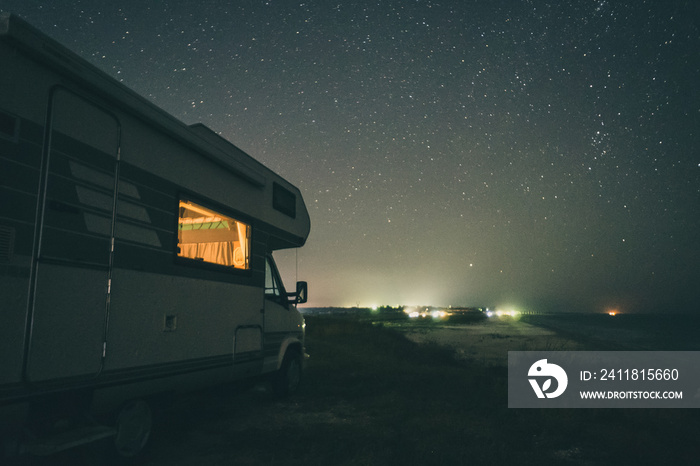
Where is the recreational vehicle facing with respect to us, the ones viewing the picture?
facing away from the viewer and to the right of the viewer
